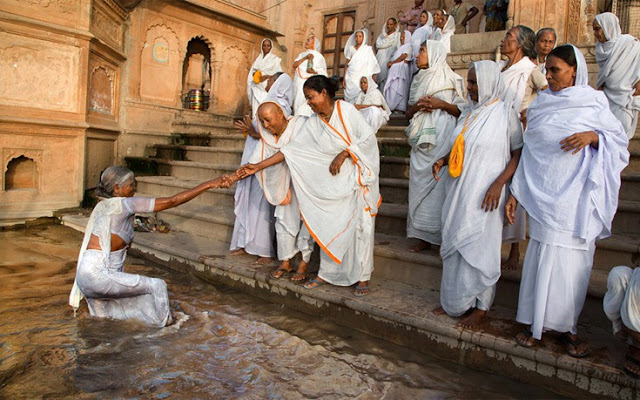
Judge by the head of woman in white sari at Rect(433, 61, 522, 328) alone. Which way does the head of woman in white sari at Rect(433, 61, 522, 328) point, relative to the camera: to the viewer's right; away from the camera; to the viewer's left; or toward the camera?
to the viewer's left

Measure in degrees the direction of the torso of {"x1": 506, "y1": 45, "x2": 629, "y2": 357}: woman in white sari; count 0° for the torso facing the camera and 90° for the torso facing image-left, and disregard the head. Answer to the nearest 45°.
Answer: approximately 45°

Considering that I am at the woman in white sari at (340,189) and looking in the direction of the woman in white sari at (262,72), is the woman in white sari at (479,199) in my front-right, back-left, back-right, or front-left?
back-right

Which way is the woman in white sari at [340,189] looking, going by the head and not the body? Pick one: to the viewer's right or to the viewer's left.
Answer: to the viewer's left

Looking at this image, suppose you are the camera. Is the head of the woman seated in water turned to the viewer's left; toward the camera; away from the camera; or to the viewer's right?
to the viewer's right

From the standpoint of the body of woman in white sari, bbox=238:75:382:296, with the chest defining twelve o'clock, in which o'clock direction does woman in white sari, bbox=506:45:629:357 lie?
woman in white sari, bbox=506:45:629:357 is roughly at 9 o'clock from woman in white sari, bbox=238:75:382:296.

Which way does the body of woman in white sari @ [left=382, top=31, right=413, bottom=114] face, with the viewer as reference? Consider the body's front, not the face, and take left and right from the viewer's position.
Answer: facing the viewer and to the left of the viewer

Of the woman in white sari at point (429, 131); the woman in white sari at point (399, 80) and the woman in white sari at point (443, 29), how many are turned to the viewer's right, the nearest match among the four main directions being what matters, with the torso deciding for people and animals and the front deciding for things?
0

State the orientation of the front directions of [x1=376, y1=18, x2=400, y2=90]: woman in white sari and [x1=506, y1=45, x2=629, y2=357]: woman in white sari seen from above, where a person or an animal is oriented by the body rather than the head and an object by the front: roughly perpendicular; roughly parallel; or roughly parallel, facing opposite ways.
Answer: roughly parallel

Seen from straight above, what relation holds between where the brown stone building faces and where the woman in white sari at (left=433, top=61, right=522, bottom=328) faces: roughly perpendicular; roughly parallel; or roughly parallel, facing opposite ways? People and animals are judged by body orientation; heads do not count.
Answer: roughly parallel

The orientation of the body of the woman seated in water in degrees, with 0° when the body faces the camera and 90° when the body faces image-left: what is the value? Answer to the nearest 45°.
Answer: approximately 270°

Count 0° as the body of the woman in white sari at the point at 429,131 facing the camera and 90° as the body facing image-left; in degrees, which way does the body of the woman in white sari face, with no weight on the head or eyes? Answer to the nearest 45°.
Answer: approximately 45°

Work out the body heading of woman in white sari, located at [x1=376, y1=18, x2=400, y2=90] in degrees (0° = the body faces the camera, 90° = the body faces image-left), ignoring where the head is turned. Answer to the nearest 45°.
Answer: approximately 45°
